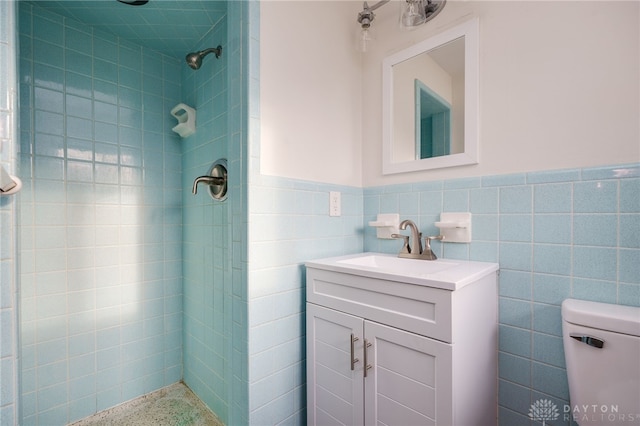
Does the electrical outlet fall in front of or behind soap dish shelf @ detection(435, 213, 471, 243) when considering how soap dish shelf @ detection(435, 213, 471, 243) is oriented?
in front

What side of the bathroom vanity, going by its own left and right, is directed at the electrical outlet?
right

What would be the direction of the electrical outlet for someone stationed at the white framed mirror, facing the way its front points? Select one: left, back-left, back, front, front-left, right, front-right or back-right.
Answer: front-right

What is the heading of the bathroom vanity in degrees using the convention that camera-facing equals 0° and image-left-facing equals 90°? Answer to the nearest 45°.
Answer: approximately 45°

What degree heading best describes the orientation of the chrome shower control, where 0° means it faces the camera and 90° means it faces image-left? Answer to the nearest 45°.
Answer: approximately 45°

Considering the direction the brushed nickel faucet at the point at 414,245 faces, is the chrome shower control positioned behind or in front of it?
in front

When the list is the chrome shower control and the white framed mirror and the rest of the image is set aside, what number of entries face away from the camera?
0
